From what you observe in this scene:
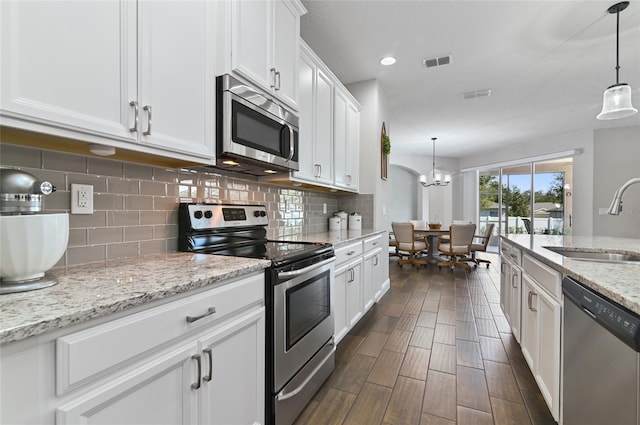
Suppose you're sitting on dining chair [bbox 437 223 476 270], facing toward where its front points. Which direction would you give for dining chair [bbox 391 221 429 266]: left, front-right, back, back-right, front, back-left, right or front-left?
front-left

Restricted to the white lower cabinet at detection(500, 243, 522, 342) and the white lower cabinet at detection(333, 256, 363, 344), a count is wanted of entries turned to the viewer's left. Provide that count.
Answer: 1

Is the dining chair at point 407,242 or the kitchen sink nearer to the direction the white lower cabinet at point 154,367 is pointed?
the kitchen sink

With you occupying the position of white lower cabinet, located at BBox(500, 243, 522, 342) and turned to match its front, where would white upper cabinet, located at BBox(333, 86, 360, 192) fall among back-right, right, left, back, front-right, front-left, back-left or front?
front

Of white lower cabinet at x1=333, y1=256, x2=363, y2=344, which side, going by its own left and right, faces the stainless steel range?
right

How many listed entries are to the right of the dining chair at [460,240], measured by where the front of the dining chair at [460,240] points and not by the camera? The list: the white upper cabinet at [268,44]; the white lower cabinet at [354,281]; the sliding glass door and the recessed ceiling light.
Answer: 1

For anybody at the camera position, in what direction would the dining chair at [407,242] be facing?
facing away from the viewer and to the right of the viewer

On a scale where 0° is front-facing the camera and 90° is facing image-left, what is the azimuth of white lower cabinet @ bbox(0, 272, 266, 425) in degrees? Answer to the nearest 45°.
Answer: approximately 315°

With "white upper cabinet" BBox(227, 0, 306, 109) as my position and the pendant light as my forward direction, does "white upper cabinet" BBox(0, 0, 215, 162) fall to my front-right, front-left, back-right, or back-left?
back-right

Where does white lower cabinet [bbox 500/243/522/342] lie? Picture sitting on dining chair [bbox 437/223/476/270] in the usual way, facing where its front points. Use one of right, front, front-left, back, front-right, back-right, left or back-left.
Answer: back-left

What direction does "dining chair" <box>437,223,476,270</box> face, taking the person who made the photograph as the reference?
facing away from the viewer and to the left of the viewer

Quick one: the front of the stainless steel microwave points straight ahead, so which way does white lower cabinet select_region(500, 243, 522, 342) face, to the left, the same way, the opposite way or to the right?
the opposite way

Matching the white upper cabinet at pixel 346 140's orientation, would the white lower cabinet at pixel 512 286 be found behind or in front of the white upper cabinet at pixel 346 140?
in front

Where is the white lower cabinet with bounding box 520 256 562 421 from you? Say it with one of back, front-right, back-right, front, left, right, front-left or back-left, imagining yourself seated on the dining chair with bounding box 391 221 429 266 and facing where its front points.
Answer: back-right

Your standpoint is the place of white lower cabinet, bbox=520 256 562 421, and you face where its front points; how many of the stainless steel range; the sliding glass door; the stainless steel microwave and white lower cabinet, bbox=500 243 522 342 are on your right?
2

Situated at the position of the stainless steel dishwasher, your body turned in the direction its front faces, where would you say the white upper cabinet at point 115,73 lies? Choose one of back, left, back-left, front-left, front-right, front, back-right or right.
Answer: front

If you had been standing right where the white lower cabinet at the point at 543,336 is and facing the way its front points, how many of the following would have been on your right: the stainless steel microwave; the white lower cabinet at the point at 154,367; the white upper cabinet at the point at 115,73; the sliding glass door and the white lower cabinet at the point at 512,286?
2

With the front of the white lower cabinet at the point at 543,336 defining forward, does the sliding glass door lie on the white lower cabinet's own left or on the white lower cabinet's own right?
on the white lower cabinet's own right

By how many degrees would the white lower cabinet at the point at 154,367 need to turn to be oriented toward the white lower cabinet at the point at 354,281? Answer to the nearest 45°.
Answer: approximately 90° to its left

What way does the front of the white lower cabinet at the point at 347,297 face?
to the viewer's right
